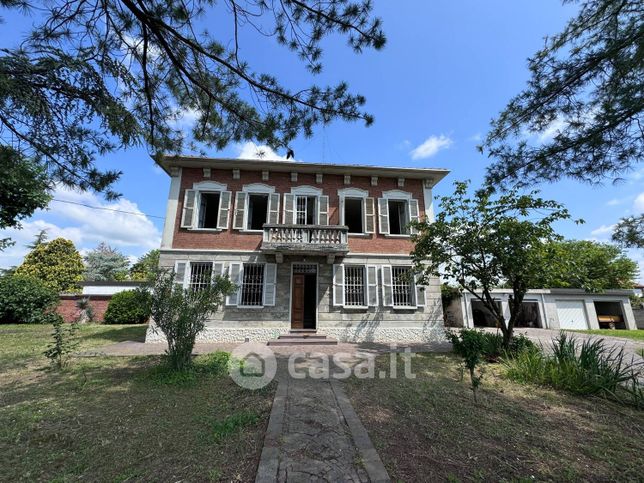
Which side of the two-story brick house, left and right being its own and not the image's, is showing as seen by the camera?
front

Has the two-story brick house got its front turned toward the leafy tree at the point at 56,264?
no

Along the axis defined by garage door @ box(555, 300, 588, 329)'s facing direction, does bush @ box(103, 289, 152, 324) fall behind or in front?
in front

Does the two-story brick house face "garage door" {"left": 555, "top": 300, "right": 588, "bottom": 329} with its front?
no

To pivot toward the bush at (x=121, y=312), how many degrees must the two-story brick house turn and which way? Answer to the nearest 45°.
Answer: approximately 135° to its right

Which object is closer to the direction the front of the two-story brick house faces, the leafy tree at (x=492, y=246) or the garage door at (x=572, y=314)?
the leafy tree

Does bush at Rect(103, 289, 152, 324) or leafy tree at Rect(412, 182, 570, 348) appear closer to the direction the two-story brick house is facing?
the leafy tree

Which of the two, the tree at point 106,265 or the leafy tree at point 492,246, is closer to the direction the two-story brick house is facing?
the leafy tree

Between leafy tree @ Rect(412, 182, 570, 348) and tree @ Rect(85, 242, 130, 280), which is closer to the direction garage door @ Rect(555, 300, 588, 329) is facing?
the leafy tree

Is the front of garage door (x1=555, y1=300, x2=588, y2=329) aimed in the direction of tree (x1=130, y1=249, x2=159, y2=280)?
no
